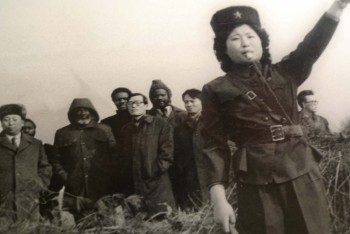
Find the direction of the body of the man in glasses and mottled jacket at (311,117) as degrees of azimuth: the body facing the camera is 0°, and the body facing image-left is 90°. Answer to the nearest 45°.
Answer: approximately 315°

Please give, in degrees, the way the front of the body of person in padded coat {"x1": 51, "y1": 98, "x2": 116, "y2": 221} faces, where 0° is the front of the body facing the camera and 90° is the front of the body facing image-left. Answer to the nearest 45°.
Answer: approximately 0°

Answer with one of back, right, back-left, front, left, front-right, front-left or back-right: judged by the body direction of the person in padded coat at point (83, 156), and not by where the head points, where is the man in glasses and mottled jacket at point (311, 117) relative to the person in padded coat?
front-left

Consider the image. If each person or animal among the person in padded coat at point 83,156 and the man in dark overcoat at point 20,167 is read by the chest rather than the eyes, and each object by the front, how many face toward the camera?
2

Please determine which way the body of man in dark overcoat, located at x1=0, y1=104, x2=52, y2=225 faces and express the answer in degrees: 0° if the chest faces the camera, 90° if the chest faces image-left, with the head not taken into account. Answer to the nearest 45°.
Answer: approximately 0°

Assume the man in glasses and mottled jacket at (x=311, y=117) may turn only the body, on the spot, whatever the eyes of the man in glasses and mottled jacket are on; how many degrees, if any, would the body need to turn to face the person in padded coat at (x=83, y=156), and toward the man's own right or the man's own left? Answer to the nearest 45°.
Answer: approximately 135° to the man's own right

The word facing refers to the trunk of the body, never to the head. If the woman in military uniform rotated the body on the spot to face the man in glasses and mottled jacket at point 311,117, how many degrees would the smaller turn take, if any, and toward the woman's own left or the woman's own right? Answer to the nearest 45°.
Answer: approximately 180°

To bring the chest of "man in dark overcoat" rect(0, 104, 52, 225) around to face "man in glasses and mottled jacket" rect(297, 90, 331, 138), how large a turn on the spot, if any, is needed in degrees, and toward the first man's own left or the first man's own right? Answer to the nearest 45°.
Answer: approximately 45° to the first man's own left

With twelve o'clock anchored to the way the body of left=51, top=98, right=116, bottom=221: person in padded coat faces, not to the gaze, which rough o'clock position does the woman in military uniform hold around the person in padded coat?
The woman in military uniform is roughly at 11 o'clock from the person in padded coat.
